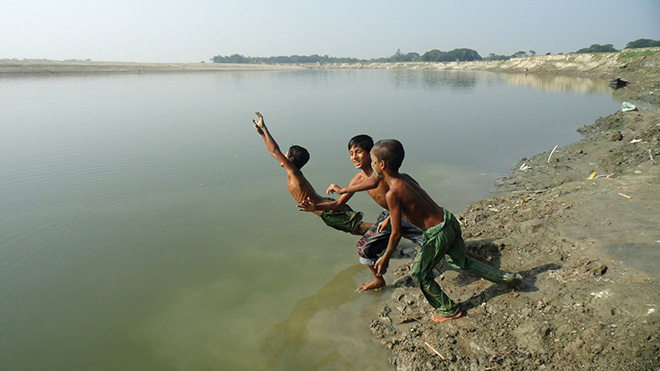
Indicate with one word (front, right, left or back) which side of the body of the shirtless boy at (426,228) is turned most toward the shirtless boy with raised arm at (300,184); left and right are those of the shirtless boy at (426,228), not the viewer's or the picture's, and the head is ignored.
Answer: front

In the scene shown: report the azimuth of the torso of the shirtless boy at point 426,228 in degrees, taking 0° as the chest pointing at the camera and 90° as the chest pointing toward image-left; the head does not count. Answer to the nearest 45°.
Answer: approximately 135°
